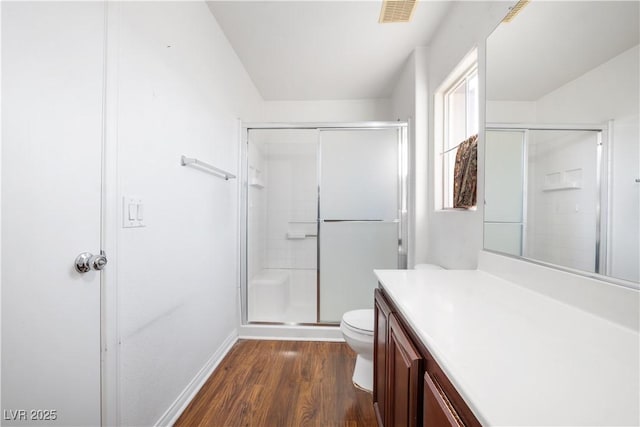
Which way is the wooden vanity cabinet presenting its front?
to the viewer's left

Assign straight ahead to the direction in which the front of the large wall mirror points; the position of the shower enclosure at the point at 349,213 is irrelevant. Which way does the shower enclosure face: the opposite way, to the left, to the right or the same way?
to the left

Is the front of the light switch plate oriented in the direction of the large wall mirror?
yes

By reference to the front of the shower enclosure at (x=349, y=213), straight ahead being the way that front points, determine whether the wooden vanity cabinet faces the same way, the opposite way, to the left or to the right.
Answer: to the right

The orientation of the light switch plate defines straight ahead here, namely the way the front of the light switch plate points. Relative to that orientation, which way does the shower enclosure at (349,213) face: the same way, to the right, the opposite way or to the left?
to the right

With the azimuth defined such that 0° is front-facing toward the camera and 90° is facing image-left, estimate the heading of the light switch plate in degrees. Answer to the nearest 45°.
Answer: approximately 315°

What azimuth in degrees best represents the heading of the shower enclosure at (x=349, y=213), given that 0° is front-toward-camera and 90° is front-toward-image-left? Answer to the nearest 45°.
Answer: approximately 0°

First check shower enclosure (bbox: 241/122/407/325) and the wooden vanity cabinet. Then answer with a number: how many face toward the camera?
1
